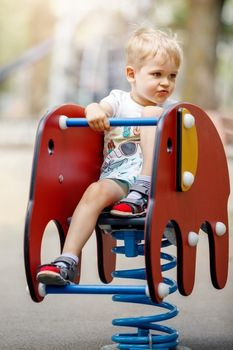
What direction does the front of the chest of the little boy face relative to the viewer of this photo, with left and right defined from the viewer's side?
facing the viewer

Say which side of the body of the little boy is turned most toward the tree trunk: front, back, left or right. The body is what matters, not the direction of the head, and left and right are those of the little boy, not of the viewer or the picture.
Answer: back

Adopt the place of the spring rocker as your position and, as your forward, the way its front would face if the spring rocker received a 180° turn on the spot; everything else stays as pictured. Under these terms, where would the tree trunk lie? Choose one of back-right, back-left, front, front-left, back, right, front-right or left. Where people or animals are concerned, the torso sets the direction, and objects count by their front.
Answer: front-left

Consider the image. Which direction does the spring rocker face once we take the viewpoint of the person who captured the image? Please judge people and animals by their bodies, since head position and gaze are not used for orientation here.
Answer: facing the viewer and to the left of the viewer

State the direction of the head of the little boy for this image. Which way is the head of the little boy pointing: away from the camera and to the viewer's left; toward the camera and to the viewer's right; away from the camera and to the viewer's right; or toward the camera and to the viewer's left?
toward the camera and to the viewer's right
